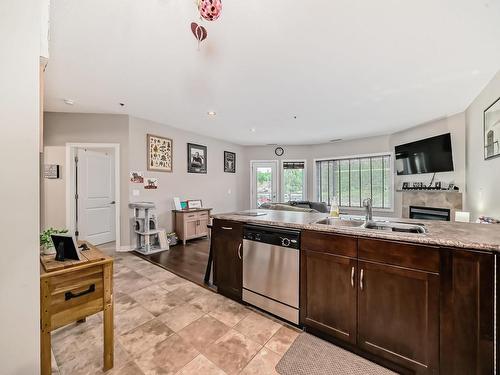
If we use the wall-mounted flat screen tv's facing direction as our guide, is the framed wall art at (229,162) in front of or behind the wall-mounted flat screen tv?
in front

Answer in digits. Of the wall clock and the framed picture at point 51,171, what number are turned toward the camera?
2

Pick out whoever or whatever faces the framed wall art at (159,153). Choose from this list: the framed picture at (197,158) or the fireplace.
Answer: the fireplace

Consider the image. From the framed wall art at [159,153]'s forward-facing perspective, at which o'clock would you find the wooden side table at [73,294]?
The wooden side table is roughly at 2 o'clock from the framed wall art.

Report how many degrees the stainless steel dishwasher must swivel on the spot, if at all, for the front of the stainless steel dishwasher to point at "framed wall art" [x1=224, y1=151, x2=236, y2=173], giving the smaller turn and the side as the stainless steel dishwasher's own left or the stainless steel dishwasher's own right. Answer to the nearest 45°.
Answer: approximately 135° to the stainless steel dishwasher's own right

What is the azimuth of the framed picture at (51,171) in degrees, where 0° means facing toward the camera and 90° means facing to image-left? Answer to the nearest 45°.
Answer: approximately 0°

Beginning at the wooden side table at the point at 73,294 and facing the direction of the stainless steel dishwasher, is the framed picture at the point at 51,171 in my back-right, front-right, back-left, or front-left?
back-left

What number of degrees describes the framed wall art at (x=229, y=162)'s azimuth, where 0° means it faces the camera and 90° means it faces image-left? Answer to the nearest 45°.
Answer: approximately 315°

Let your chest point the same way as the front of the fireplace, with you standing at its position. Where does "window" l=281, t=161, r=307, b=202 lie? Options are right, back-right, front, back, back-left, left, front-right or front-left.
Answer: front-right

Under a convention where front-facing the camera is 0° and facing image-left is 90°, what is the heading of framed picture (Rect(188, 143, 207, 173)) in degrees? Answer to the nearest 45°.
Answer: approximately 315°

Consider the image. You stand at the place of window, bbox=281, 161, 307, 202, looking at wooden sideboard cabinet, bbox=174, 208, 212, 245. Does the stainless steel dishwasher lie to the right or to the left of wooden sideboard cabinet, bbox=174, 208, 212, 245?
left

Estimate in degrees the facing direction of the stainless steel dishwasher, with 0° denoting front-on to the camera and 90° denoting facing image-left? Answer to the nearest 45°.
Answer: approximately 45°

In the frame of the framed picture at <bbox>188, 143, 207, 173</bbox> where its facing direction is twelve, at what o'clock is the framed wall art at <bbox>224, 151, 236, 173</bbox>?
The framed wall art is roughly at 9 o'clock from the framed picture.

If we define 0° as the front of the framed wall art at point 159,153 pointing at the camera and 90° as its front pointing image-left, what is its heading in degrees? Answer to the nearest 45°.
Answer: approximately 315°

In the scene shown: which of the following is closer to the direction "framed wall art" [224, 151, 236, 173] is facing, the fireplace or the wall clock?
the fireplace

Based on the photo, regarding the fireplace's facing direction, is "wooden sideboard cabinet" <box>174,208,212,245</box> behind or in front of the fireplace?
in front

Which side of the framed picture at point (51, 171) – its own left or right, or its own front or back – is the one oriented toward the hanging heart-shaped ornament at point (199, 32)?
front

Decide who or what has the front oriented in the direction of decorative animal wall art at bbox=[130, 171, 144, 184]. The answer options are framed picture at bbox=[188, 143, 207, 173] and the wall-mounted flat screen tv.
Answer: the wall-mounted flat screen tv
